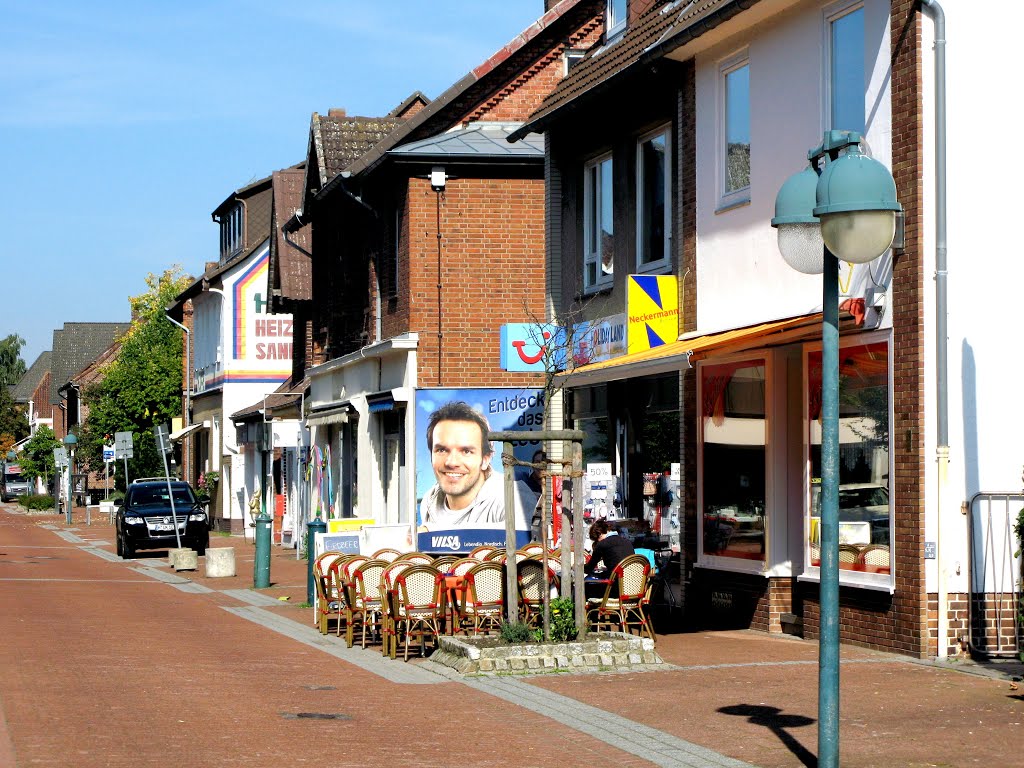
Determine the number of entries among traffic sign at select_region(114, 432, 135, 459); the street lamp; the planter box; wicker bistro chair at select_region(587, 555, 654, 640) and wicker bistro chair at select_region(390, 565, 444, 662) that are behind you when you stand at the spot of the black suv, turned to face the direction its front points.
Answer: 1

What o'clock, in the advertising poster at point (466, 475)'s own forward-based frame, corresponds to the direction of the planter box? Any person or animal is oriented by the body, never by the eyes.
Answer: The planter box is roughly at 12 o'clock from the advertising poster.

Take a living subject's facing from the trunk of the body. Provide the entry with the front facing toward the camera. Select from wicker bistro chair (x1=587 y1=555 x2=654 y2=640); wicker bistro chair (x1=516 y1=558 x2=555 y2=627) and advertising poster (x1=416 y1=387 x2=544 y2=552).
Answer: the advertising poster

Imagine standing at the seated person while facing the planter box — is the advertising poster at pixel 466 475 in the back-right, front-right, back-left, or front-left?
back-right

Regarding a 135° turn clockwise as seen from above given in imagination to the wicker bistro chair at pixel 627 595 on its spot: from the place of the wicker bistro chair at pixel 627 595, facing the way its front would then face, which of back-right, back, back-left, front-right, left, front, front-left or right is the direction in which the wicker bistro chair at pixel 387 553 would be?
back-left

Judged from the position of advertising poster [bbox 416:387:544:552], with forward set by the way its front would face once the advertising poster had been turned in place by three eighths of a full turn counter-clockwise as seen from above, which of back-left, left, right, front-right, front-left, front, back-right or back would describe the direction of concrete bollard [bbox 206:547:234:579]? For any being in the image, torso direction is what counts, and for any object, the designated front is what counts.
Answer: back-left

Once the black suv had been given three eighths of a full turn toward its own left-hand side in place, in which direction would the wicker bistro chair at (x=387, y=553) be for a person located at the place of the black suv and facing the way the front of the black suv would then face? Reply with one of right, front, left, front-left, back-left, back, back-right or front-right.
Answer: back-right

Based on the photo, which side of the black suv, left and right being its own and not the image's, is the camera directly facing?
front

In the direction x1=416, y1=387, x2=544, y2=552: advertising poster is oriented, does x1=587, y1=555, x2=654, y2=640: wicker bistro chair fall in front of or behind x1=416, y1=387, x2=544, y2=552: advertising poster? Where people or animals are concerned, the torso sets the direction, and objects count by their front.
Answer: in front

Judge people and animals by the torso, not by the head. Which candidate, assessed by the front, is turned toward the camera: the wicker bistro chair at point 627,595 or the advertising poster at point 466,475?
the advertising poster

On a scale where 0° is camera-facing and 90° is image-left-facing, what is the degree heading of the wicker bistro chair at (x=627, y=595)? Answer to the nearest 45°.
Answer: approximately 135°

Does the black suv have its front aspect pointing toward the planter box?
yes

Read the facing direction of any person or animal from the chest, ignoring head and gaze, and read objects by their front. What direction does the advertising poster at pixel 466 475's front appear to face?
toward the camera

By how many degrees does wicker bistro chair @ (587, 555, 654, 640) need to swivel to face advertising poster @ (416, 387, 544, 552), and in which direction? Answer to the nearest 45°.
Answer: approximately 45° to its right
